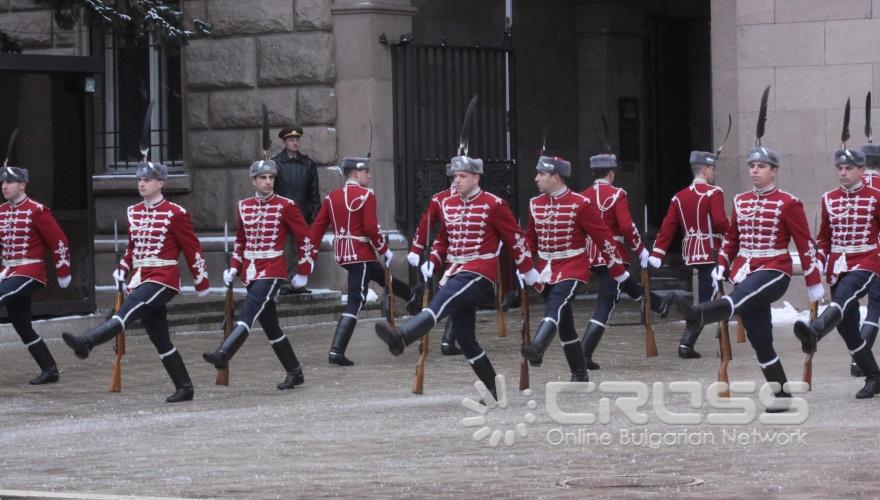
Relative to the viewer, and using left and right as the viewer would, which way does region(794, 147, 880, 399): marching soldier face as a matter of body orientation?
facing the viewer and to the left of the viewer

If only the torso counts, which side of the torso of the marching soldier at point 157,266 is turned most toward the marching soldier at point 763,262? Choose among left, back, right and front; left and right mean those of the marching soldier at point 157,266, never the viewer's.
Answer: left

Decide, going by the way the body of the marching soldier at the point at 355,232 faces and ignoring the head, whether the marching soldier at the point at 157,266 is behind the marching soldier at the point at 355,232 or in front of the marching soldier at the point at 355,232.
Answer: behind

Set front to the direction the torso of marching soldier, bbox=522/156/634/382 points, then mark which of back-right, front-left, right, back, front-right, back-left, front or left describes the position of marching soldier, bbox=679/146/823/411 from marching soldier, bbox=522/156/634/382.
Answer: left

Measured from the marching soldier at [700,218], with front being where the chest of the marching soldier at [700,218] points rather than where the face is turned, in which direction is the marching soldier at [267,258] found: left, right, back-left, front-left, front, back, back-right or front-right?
back

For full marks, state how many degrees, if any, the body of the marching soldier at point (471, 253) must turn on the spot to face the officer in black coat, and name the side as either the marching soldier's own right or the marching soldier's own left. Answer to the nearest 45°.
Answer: approximately 135° to the marching soldier's own right

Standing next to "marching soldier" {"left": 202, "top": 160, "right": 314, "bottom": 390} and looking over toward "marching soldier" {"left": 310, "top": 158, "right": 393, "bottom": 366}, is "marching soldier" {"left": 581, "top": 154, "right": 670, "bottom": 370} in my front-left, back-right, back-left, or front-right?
front-right

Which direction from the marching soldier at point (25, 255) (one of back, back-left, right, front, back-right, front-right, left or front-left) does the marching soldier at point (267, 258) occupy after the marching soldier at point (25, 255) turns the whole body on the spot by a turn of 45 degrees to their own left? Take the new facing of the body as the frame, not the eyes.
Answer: front-left

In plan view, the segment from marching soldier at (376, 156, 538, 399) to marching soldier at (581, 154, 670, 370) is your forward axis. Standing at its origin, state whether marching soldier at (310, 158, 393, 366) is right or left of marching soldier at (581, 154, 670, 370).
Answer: left
